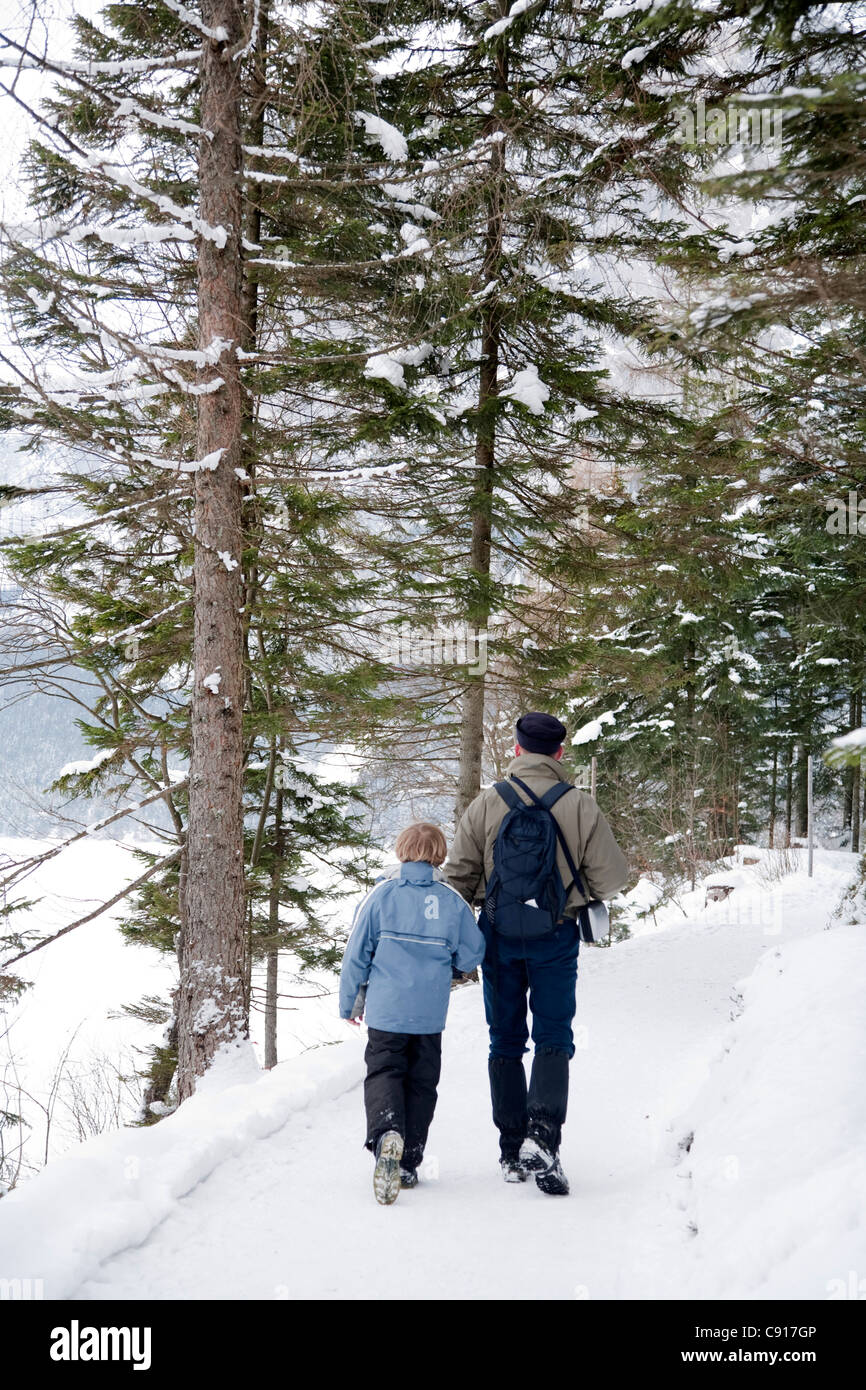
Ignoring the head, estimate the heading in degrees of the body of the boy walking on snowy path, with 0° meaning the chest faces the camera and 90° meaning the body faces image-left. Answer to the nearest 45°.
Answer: approximately 180°

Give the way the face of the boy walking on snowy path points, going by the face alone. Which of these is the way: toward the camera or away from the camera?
away from the camera

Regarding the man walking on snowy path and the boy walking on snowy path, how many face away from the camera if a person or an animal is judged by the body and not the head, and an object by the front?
2

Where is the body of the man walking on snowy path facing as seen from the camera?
away from the camera
